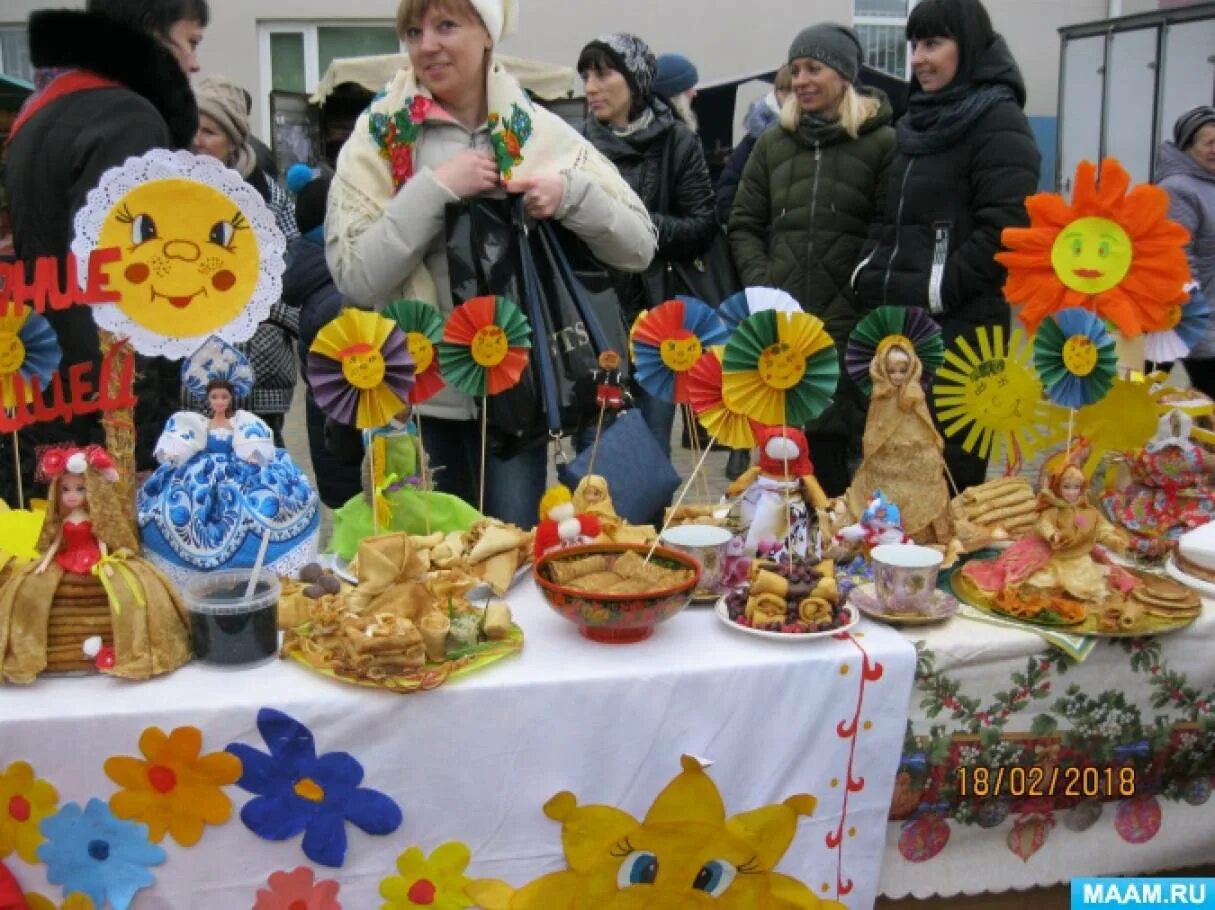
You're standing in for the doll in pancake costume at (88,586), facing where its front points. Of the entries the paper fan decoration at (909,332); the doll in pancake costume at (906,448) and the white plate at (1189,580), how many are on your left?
3

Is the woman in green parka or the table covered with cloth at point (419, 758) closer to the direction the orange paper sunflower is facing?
the table covered with cloth
